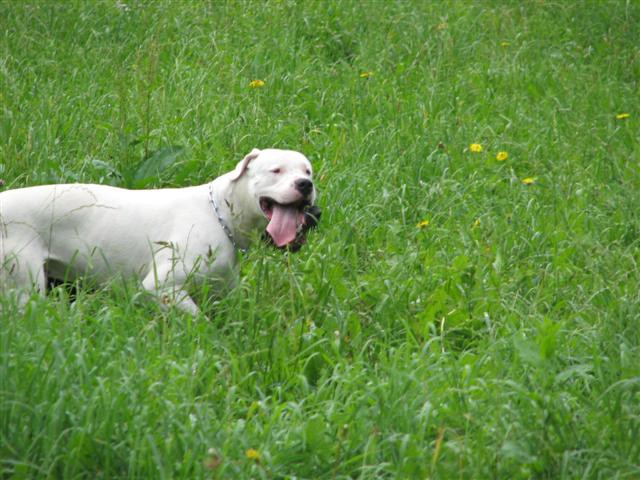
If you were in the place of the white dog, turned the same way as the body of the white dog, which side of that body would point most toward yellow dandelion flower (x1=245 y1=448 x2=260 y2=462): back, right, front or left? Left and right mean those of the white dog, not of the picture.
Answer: right

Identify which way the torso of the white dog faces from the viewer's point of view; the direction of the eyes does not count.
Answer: to the viewer's right
